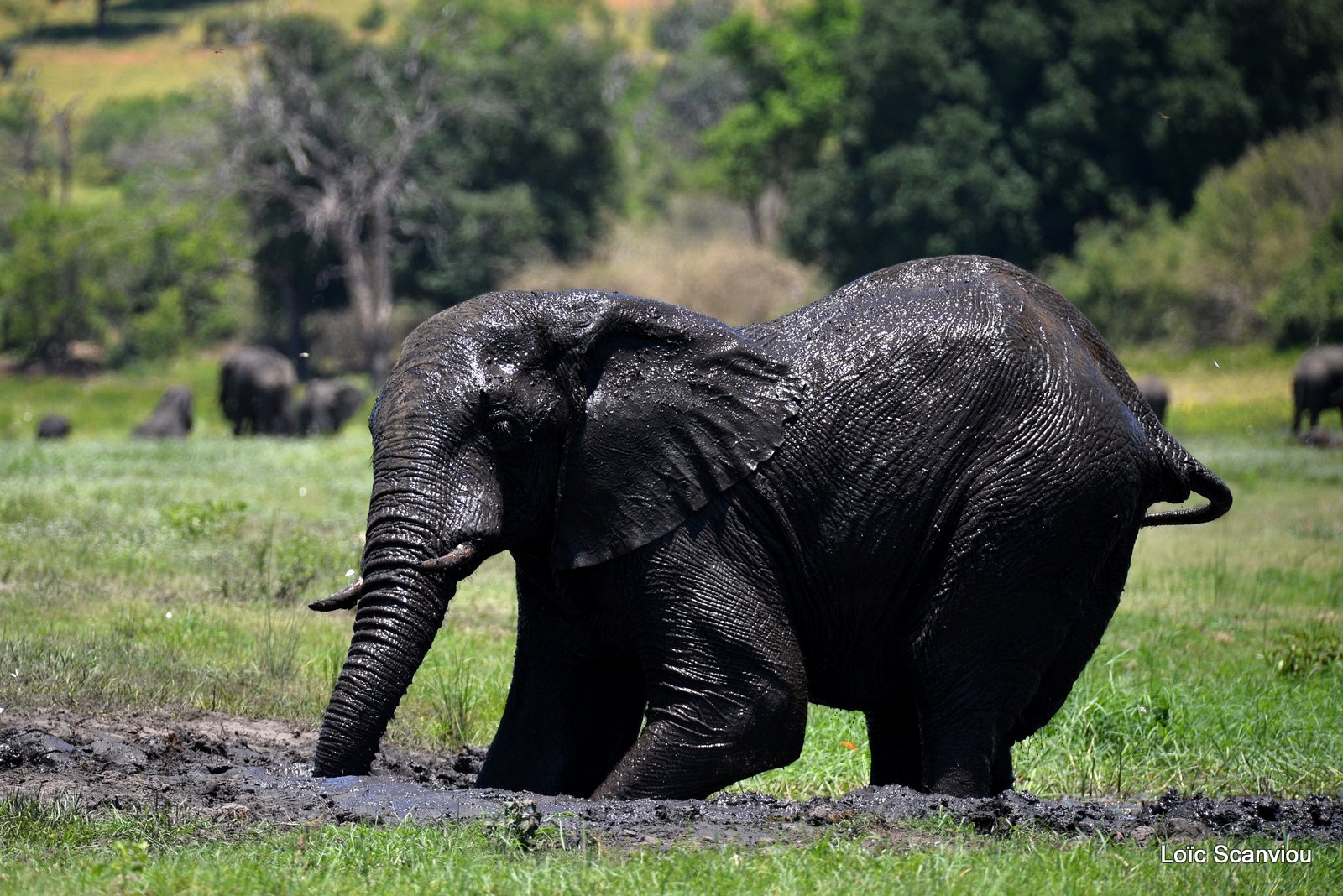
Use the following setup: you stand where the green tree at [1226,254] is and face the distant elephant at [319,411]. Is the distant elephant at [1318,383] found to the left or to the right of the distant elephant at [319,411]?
left

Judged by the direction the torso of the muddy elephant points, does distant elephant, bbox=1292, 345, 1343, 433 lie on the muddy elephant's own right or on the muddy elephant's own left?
on the muddy elephant's own right

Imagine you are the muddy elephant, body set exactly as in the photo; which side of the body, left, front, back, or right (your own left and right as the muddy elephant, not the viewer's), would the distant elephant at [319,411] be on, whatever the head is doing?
right

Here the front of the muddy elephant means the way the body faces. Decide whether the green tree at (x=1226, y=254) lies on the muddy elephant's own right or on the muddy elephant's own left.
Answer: on the muddy elephant's own right

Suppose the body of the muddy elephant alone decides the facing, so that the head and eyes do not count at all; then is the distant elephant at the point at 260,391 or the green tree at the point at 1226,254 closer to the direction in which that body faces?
the distant elephant

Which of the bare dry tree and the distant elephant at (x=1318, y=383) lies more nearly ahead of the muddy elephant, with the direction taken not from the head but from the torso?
the bare dry tree

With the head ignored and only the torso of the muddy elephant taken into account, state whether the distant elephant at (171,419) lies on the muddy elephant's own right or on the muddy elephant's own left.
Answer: on the muddy elephant's own right

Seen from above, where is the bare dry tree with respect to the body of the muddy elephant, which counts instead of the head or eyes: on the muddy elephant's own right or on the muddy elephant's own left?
on the muddy elephant's own right

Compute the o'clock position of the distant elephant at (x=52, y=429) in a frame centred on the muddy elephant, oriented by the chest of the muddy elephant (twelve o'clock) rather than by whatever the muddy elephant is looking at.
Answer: The distant elephant is roughly at 2 o'clock from the muddy elephant.

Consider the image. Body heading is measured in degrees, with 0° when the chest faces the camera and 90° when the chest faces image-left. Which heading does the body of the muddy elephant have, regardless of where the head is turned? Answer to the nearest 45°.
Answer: approximately 90°

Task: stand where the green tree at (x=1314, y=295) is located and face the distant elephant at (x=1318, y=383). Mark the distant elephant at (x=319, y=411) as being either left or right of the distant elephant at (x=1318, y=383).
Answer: right
